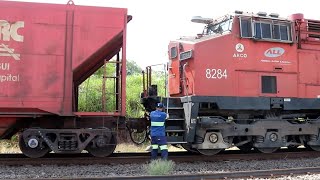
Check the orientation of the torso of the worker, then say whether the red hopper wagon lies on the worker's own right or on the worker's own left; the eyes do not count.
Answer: on the worker's own left

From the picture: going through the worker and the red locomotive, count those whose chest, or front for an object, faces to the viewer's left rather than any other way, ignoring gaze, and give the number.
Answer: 1

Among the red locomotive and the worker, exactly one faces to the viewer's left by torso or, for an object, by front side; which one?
the red locomotive

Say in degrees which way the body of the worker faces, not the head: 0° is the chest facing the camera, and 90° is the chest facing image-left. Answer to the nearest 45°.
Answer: approximately 180°

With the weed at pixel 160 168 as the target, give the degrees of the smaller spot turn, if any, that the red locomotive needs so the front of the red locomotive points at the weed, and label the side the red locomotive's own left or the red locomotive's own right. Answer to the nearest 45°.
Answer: approximately 45° to the red locomotive's own left

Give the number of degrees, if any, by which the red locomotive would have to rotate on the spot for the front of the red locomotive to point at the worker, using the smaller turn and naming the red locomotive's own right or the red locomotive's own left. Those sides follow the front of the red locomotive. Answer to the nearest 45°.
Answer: approximately 45° to the red locomotive's own left

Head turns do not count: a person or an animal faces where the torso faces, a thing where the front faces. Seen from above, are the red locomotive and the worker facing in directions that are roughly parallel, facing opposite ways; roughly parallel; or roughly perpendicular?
roughly perpendicular

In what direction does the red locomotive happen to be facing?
to the viewer's left

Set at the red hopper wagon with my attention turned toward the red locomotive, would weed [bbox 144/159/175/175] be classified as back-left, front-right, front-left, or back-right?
front-right

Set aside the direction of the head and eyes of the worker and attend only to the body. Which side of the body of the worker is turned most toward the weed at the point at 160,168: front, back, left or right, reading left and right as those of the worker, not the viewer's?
back

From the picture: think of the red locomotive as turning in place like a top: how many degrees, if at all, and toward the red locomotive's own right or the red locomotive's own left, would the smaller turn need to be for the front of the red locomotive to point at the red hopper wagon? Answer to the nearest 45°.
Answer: approximately 45° to the red locomotive's own left
